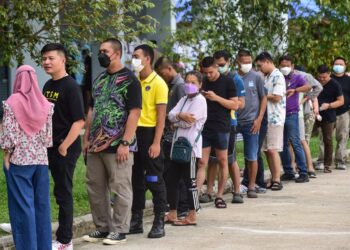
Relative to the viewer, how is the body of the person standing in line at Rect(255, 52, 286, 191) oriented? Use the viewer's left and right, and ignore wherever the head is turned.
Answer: facing to the left of the viewer

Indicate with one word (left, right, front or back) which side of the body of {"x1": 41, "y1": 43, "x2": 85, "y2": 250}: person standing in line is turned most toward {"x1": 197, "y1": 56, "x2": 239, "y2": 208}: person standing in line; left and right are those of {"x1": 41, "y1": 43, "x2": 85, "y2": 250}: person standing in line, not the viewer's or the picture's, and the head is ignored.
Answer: back

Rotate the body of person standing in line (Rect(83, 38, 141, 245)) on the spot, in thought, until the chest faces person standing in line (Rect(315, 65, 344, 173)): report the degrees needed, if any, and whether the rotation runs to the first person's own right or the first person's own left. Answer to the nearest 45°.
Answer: approximately 180°

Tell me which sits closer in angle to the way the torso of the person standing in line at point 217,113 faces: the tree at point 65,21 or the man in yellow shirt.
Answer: the man in yellow shirt

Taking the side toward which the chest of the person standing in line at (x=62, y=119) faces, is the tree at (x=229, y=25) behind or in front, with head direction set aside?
behind

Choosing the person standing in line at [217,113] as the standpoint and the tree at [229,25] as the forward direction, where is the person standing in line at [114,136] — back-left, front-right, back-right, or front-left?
back-left

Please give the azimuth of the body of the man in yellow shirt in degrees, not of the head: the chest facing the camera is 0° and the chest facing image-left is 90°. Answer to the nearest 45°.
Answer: approximately 45°

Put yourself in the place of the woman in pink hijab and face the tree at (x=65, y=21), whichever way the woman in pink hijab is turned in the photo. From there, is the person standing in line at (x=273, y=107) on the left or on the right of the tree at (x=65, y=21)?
right

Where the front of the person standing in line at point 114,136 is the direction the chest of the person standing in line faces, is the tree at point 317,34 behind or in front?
behind
